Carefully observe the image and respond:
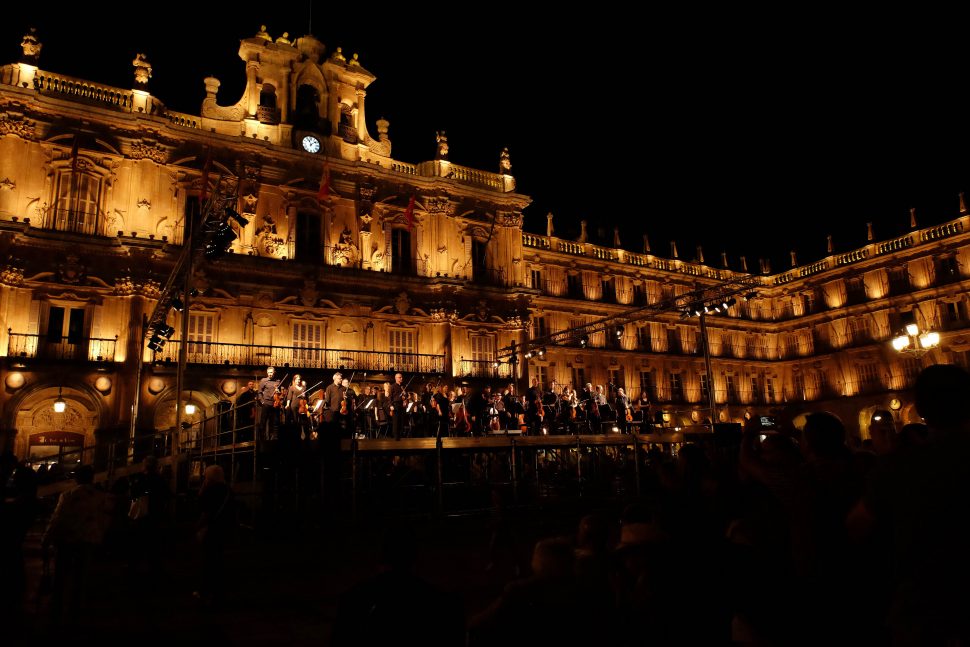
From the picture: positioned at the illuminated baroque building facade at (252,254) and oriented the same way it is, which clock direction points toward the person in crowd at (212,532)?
The person in crowd is roughly at 1 o'clock from the illuminated baroque building facade.

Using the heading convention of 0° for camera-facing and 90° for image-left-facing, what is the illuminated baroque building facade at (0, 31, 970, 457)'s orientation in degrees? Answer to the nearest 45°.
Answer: approximately 315°

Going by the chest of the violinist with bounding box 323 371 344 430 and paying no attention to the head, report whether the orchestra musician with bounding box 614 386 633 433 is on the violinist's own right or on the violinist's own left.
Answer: on the violinist's own left

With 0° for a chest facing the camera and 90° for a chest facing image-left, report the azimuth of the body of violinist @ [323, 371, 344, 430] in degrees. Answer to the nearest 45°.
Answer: approximately 315°

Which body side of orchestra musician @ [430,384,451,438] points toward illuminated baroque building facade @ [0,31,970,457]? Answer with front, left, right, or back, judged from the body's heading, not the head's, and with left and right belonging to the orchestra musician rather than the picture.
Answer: back

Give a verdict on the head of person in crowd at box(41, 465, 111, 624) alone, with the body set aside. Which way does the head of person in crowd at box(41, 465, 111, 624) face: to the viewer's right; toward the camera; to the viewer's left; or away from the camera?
away from the camera

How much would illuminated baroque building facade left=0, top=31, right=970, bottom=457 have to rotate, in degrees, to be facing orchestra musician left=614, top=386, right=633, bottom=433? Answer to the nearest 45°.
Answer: approximately 45° to its left

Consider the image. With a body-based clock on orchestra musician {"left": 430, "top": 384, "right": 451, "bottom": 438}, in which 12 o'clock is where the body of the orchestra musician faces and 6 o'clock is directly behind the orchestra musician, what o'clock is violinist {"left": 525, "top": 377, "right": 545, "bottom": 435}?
The violinist is roughly at 9 o'clock from the orchestra musician.

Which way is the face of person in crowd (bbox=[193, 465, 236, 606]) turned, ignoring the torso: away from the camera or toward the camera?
away from the camera

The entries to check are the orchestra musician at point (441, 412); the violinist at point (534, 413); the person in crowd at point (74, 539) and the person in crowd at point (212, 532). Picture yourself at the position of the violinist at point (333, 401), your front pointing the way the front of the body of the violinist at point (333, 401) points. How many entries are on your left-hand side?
2
